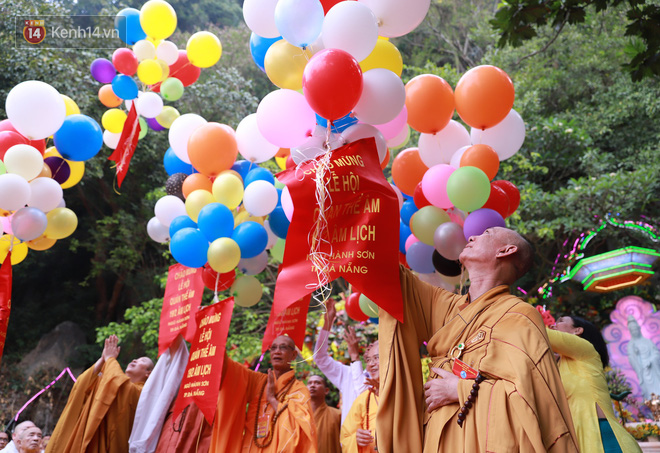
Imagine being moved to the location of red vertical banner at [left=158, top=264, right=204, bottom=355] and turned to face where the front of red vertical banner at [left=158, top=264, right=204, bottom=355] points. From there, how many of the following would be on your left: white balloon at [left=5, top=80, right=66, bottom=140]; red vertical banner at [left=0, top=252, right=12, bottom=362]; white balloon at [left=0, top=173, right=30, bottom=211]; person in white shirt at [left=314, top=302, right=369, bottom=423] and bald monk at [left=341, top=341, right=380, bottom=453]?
2

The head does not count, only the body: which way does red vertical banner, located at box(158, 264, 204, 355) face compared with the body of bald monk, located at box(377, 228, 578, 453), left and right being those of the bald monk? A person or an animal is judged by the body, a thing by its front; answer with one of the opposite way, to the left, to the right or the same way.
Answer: the same way

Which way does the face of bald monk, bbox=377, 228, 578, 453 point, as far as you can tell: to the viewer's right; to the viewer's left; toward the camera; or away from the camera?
to the viewer's left

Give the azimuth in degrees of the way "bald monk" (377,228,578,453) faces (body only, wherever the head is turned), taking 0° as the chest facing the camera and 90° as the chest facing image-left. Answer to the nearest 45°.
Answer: approximately 45°

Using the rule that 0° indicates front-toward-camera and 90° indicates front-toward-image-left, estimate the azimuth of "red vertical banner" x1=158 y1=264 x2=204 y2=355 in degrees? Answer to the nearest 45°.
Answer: approximately 0°
